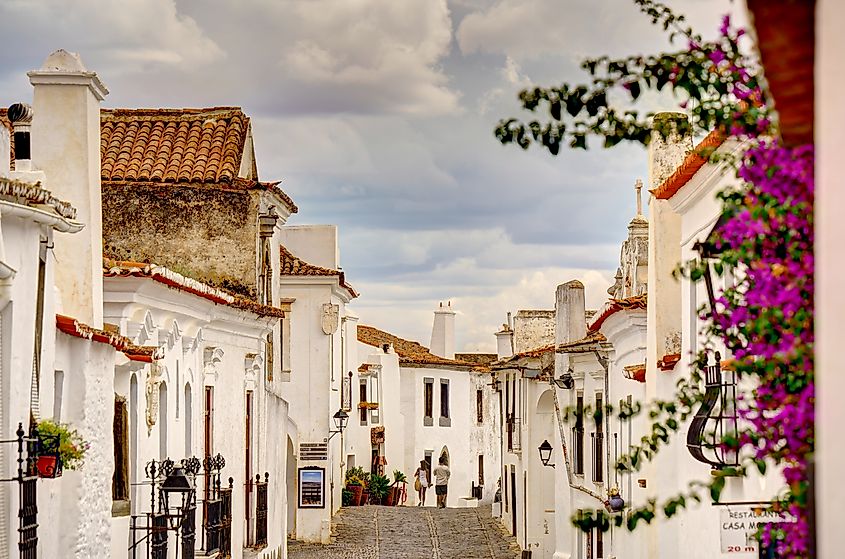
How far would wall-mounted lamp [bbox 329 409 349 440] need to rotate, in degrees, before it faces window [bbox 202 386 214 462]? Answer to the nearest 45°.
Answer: approximately 90° to its right

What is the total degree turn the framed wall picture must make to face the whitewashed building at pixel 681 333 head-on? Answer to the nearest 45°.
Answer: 0° — it already faces it

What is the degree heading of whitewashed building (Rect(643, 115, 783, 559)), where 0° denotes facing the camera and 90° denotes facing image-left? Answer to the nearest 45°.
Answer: approximately 45°

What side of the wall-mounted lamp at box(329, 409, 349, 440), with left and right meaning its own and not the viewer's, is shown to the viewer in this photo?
right
